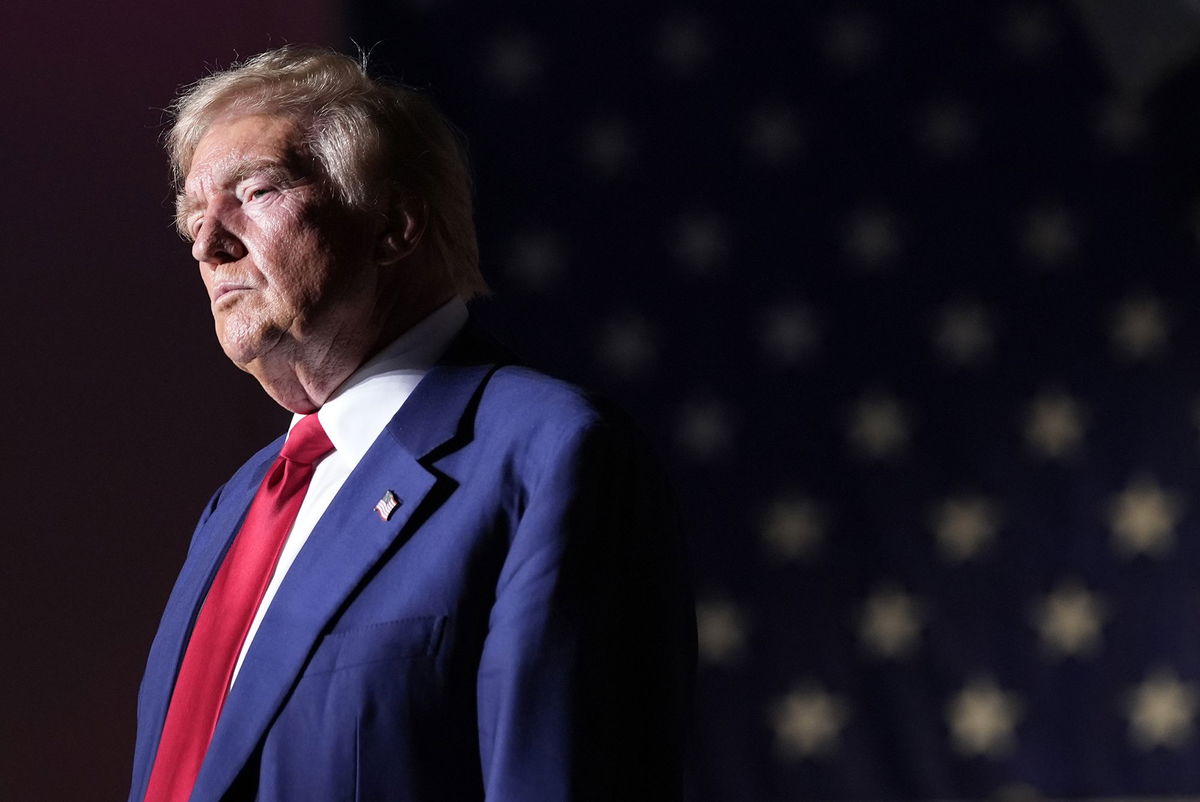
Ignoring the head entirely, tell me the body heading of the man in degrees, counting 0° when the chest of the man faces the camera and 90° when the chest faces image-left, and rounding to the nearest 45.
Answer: approximately 45°
